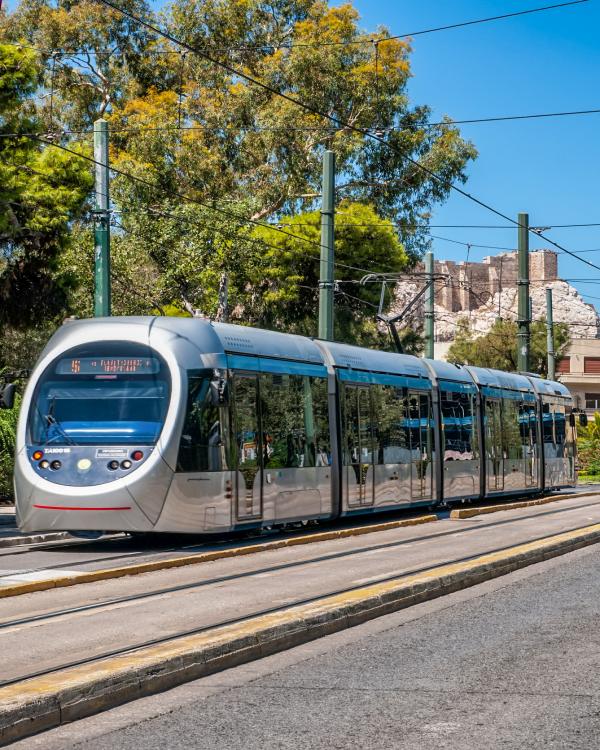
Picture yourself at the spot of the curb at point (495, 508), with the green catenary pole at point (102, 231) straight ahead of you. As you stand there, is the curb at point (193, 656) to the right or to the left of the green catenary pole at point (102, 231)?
left

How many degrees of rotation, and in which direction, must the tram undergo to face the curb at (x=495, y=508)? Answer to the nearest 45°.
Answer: approximately 180°

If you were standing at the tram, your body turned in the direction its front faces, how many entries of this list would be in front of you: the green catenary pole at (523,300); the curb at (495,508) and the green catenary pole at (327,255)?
0

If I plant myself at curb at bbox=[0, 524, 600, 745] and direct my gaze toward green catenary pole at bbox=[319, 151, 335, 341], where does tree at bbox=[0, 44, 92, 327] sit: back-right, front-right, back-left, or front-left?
front-left

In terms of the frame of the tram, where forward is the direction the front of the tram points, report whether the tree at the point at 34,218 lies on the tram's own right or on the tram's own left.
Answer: on the tram's own right

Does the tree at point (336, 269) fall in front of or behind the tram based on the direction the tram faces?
behind

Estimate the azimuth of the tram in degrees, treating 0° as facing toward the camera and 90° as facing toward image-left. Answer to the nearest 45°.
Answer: approximately 45°

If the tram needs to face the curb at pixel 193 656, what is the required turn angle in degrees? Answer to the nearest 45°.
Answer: approximately 45° to its left

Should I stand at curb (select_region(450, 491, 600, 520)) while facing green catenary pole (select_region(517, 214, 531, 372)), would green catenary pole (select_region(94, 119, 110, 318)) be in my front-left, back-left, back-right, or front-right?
back-left

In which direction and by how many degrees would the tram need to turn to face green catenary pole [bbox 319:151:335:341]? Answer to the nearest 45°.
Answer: approximately 135° to its right

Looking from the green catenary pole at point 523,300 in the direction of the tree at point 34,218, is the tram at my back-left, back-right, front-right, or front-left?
front-left

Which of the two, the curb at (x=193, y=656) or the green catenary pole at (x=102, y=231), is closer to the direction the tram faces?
the curb

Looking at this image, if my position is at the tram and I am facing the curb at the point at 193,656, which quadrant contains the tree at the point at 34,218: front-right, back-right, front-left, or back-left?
back-right

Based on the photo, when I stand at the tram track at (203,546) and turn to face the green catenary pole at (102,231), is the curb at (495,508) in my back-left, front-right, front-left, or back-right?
front-right

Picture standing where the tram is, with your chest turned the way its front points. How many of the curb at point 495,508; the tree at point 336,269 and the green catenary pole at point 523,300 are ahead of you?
0

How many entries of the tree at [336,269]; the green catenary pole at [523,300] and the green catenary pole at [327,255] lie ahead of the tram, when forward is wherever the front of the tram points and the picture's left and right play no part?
0
